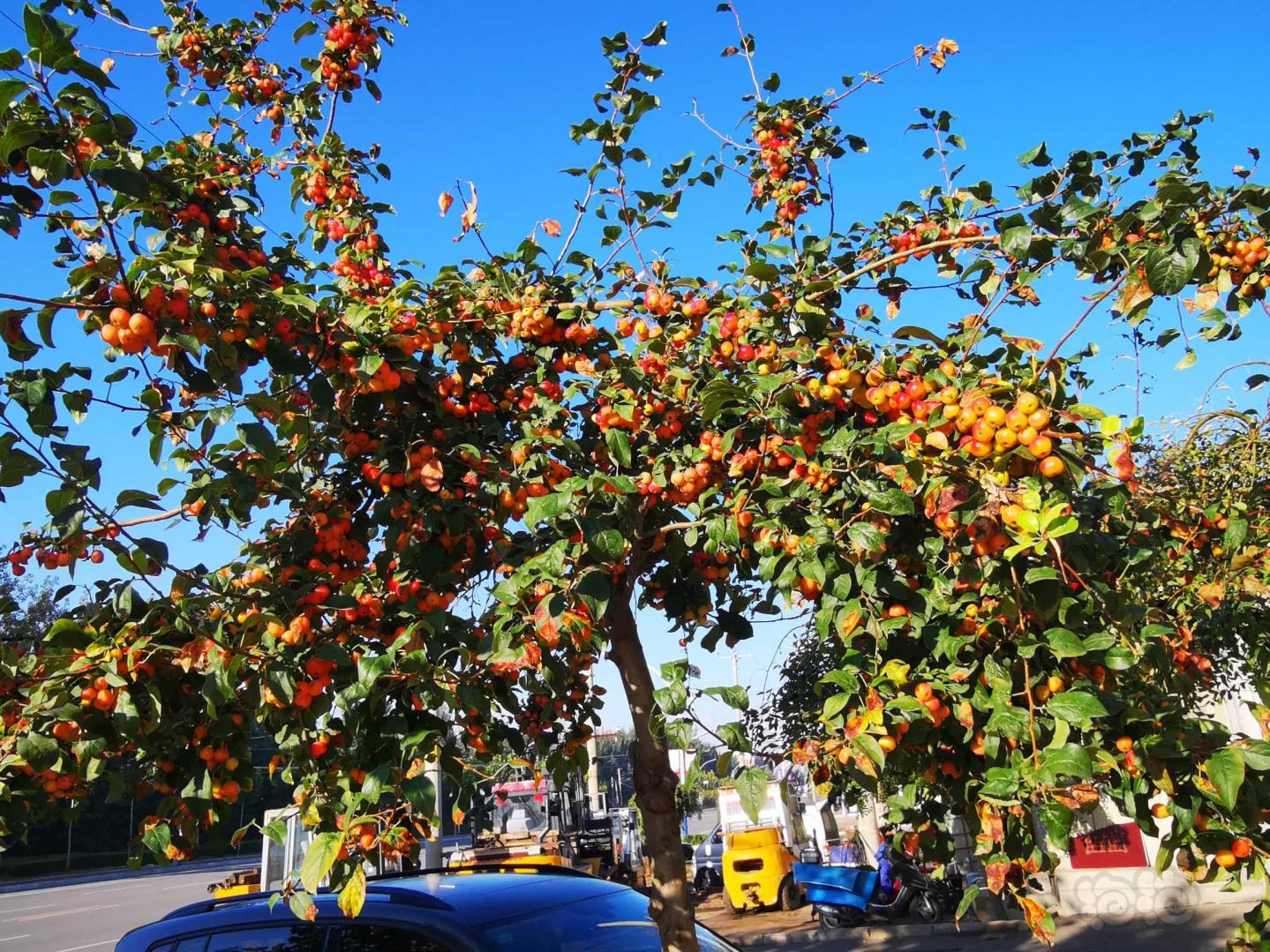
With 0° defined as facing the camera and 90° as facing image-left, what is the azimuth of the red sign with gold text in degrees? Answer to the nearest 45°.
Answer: approximately 0°

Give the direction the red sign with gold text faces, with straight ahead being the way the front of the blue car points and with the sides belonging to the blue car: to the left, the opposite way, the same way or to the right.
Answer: to the right

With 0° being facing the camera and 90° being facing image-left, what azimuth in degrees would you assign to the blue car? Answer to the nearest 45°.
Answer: approximately 315°
